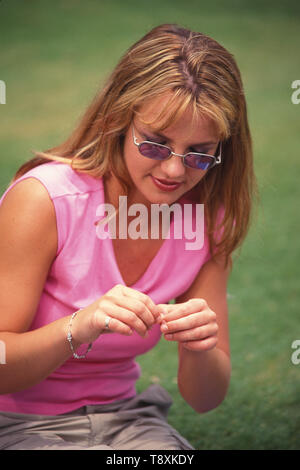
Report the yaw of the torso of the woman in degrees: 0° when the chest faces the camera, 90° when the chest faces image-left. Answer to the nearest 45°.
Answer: approximately 315°
